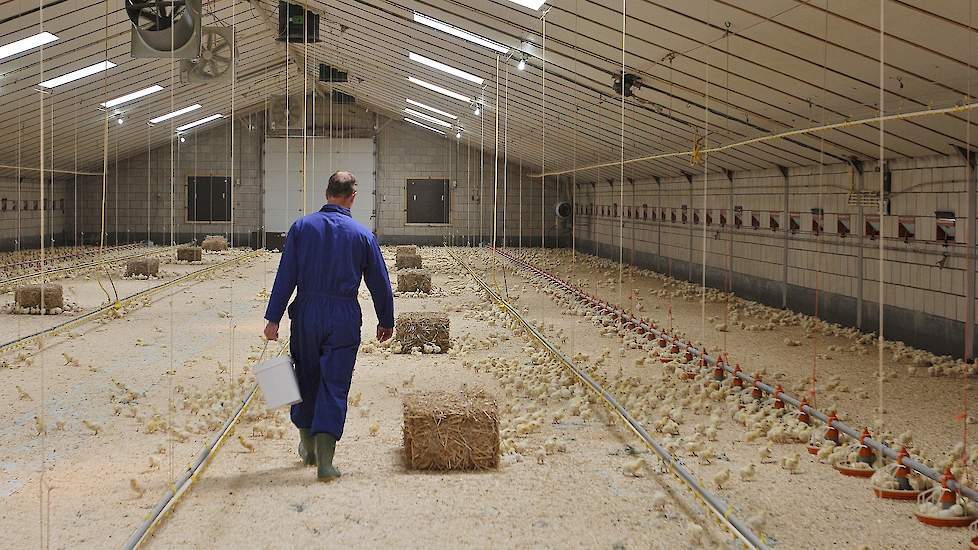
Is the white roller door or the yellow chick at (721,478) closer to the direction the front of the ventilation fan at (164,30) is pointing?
the yellow chick

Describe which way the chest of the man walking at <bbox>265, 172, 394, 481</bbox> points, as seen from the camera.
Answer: away from the camera

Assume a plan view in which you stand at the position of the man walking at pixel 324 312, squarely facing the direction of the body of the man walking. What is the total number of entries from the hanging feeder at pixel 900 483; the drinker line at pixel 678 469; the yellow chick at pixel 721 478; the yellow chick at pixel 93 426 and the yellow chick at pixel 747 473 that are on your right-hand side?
4

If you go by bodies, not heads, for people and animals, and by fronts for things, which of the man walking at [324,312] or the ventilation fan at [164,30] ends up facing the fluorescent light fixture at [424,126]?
the man walking

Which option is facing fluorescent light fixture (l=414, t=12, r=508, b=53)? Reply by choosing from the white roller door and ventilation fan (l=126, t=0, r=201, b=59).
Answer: the white roller door

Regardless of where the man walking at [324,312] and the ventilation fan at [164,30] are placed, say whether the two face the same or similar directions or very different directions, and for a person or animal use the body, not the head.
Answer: very different directions

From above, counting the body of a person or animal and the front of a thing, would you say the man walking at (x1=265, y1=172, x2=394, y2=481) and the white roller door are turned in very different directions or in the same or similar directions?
very different directions
